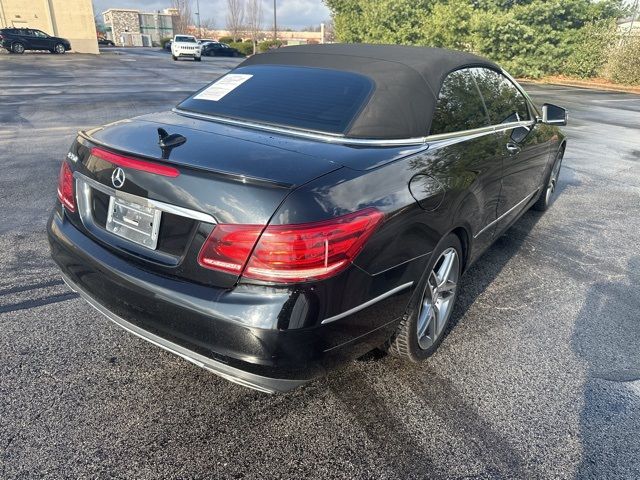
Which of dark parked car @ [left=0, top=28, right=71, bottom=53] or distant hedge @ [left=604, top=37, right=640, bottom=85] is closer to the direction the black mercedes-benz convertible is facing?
the distant hedge

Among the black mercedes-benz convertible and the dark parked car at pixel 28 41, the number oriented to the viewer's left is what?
0

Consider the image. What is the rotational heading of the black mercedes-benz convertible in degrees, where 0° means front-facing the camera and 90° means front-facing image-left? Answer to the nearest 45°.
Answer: approximately 225°

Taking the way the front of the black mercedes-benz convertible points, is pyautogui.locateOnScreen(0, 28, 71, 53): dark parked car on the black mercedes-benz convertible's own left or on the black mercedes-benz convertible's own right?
on the black mercedes-benz convertible's own left

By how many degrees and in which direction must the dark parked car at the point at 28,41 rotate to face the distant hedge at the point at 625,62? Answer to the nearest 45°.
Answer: approximately 45° to its right

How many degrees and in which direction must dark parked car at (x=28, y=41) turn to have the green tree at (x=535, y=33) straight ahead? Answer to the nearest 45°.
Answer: approximately 45° to its right

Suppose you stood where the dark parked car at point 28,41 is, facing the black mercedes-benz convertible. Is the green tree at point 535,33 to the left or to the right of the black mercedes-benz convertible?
left

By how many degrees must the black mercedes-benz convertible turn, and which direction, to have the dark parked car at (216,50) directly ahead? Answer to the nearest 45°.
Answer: approximately 45° to its left

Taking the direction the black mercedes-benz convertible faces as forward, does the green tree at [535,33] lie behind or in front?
in front

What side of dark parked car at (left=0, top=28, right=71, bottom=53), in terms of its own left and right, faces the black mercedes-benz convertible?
right

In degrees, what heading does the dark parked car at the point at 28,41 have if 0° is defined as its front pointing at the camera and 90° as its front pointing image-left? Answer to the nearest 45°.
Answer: approximately 270°

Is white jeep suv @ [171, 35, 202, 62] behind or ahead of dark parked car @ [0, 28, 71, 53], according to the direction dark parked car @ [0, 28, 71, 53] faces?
ahead
